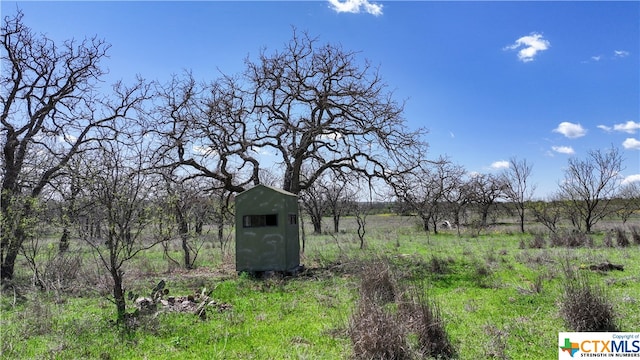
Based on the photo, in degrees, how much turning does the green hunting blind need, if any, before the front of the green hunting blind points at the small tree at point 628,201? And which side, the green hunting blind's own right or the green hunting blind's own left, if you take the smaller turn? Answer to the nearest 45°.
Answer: approximately 135° to the green hunting blind's own left

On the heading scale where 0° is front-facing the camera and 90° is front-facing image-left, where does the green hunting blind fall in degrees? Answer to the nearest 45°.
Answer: approximately 0°

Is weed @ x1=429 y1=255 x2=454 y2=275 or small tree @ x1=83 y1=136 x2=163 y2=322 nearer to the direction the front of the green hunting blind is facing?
the small tree

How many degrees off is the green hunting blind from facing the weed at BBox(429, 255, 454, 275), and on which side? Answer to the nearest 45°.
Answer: approximately 90° to its left

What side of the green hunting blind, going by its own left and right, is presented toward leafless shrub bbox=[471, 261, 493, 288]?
left

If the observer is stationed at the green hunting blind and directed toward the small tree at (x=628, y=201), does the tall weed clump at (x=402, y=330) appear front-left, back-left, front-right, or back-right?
back-right

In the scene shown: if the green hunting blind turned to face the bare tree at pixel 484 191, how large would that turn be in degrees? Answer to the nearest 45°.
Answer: approximately 135° to its left

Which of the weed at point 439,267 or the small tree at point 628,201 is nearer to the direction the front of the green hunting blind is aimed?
the weed

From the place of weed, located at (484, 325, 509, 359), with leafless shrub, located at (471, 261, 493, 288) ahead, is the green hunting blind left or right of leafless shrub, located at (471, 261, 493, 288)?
left

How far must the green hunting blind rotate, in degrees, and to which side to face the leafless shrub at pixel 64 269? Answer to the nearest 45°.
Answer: approximately 90° to its right
